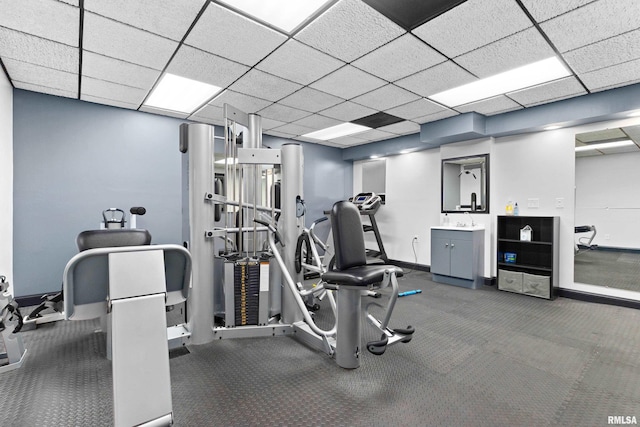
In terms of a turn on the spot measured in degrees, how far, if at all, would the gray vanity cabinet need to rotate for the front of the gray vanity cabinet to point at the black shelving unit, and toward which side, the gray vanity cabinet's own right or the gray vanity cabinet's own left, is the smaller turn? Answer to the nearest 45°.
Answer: approximately 135° to the gray vanity cabinet's own left

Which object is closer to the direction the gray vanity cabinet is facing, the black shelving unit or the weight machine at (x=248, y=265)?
the weight machine

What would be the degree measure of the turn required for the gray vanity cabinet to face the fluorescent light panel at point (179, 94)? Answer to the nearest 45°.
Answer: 0° — it already faces it

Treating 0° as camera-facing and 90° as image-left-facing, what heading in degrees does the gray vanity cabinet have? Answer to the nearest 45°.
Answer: approximately 45°

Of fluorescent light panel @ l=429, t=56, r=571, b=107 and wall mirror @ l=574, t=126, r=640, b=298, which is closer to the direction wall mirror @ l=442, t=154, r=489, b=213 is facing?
the fluorescent light panel

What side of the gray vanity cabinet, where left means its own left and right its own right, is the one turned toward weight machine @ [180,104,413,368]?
front

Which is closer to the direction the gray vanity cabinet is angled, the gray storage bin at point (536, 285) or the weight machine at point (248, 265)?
the weight machine

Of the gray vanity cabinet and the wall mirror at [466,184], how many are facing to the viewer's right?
0
